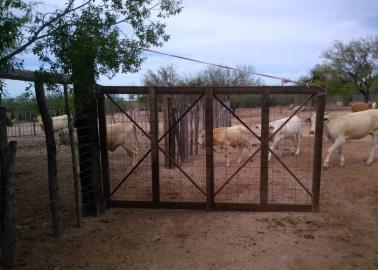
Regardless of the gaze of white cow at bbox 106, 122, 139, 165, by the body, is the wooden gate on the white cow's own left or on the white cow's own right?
on the white cow's own left

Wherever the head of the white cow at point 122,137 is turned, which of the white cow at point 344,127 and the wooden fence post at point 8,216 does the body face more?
the wooden fence post

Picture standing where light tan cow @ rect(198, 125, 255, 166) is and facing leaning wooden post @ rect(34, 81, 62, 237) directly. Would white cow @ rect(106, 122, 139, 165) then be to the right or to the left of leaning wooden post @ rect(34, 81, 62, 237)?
right

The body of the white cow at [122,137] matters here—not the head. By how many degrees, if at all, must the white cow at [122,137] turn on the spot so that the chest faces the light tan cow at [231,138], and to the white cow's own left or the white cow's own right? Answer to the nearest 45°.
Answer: approximately 180°

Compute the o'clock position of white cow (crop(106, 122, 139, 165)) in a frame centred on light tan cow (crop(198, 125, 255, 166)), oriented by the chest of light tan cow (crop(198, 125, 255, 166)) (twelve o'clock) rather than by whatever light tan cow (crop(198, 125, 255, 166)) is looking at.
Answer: white cow (crop(106, 122, 139, 165)) is roughly at 11 o'clock from light tan cow (crop(198, 125, 255, 166)).

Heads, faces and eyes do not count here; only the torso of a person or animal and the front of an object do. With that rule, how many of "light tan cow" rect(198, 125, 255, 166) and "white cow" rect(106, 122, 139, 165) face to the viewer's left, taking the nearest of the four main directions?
2

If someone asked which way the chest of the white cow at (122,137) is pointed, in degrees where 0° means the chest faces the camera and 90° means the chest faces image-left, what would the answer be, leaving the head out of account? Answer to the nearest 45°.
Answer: approximately 90°

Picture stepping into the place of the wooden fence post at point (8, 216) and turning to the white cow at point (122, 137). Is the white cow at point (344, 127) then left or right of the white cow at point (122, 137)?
right

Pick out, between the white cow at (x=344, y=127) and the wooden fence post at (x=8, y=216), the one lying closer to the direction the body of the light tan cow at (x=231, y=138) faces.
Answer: the wooden fence post

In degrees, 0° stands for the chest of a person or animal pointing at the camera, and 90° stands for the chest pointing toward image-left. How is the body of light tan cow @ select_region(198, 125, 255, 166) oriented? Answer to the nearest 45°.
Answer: approximately 90°
